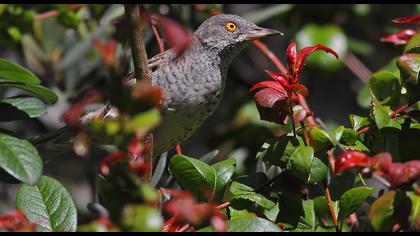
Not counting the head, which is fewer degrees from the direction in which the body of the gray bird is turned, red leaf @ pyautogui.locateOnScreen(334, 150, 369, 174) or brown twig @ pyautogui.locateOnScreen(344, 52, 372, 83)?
the red leaf

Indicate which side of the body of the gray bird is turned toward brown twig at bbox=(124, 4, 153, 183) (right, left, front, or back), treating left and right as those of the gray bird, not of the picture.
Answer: right

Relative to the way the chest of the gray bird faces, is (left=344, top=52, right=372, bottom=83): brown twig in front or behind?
in front

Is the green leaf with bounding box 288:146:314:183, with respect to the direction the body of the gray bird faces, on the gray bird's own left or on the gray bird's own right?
on the gray bird's own right

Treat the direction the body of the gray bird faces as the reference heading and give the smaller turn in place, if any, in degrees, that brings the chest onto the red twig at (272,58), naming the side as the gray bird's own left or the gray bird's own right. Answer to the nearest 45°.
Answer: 0° — it already faces it

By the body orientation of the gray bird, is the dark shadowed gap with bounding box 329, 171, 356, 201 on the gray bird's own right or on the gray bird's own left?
on the gray bird's own right

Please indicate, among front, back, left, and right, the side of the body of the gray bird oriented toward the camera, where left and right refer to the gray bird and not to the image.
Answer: right
